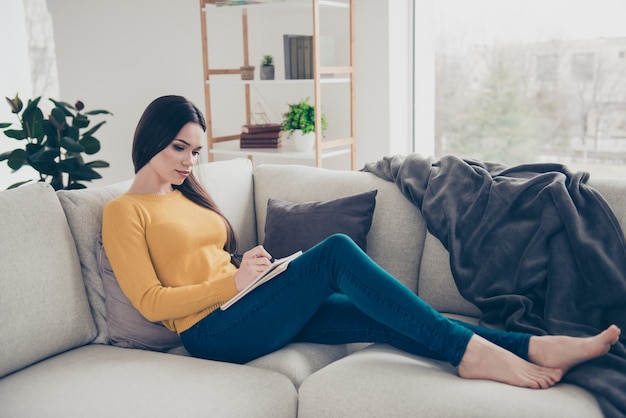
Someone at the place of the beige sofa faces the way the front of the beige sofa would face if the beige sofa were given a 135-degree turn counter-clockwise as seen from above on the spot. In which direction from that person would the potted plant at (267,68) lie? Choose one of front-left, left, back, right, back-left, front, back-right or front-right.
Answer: front-left

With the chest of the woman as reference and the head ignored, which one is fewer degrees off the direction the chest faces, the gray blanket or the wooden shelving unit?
the gray blanket

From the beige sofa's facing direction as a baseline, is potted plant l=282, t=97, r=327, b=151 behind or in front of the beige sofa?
behind

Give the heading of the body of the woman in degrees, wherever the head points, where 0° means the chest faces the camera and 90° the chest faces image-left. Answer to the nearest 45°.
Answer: approximately 315°

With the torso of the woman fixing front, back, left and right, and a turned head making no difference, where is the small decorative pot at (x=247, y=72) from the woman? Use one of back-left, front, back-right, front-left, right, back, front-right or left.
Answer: back-left

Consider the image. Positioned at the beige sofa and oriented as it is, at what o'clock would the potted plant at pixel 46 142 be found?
The potted plant is roughly at 5 o'clock from the beige sofa.

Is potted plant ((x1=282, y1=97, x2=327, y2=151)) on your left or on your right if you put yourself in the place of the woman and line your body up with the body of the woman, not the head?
on your left

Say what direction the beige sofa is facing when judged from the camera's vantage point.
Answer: facing the viewer

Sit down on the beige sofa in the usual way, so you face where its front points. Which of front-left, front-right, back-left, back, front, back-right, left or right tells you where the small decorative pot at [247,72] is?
back
